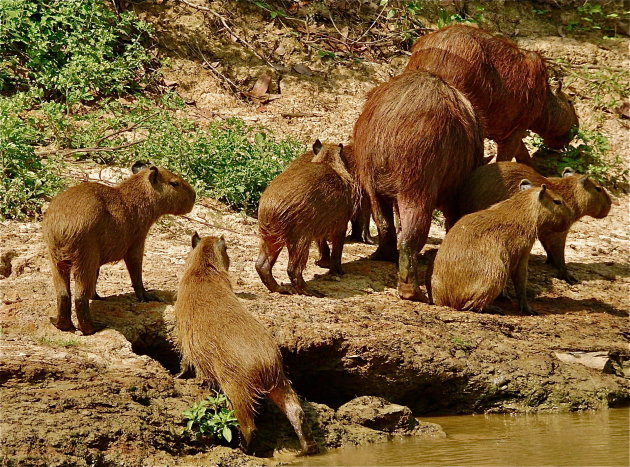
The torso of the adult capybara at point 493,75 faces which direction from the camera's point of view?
to the viewer's right

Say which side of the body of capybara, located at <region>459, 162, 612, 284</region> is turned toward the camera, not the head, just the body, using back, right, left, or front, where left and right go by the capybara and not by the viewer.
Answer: right

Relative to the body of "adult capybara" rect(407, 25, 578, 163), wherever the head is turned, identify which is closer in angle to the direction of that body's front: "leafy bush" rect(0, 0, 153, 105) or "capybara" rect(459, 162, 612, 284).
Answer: the capybara

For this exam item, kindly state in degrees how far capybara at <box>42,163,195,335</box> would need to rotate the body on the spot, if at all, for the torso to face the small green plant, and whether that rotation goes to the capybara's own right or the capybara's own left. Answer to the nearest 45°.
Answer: approximately 90° to the capybara's own right

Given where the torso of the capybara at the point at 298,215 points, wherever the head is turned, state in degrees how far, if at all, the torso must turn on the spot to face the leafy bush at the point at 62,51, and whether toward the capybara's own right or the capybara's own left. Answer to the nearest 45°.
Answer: approximately 90° to the capybara's own left

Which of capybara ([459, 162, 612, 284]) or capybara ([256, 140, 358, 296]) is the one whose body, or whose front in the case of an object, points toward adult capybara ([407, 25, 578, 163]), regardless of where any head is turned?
capybara ([256, 140, 358, 296])

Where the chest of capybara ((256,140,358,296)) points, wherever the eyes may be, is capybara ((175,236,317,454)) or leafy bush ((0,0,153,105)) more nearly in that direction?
the leafy bush

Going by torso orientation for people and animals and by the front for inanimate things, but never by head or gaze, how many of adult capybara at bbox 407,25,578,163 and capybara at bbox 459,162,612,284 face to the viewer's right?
2

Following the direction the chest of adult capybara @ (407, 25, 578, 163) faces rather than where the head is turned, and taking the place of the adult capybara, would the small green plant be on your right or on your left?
on your right

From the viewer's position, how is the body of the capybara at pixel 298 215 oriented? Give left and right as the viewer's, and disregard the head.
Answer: facing away from the viewer and to the right of the viewer

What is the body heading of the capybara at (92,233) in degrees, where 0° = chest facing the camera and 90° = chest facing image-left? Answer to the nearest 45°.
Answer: approximately 225°

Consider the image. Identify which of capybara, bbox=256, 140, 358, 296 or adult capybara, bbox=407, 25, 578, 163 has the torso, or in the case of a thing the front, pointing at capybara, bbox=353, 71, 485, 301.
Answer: capybara, bbox=256, 140, 358, 296

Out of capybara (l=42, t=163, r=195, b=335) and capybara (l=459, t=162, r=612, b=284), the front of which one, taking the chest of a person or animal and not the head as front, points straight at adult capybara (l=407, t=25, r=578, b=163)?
capybara (l=42, t=163, r=195, b=335)
